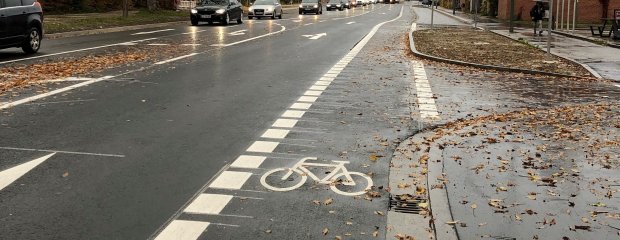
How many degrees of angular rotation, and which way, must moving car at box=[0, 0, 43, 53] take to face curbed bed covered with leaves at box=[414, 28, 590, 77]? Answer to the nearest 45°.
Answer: approximately 135° to its left

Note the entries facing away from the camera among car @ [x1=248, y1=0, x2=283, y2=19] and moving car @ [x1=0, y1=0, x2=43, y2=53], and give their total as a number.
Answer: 0

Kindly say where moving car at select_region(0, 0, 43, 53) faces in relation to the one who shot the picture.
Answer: facing the viewer and to the left of the viewer

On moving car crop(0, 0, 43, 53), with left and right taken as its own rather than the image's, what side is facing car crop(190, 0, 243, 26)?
back

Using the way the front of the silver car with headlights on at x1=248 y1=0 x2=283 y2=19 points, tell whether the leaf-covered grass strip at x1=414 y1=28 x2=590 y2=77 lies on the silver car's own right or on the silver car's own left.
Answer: on the silver car's own left

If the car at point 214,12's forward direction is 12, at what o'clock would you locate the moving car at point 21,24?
the moving car at point 21,24 is roughly at 11 o'clock from the car at point 214,12.

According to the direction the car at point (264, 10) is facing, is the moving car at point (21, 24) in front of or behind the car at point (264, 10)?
in front

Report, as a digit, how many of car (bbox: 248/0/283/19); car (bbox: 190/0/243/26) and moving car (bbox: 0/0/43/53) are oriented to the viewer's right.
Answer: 0

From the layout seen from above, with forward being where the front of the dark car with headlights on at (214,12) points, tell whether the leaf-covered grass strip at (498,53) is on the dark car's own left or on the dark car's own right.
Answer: on the dark car's own left

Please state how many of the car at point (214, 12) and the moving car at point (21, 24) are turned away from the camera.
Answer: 0
